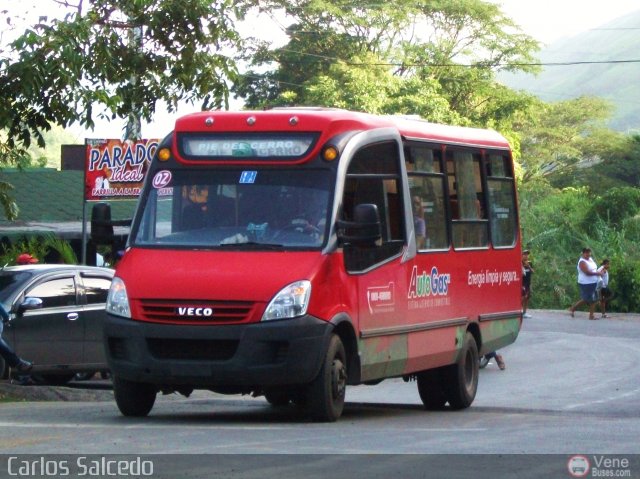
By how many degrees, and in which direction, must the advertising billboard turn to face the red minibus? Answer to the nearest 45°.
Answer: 0° — it already faces it

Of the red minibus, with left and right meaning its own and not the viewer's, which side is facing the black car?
right

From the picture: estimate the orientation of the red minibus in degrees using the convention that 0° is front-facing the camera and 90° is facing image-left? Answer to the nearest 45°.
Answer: approximately 45°

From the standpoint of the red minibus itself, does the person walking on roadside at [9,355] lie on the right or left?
on its right
